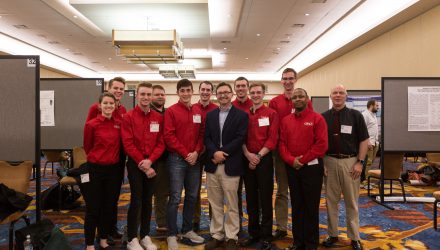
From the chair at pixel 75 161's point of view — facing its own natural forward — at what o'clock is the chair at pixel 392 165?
the chair at pixel 392 165 is roughly at 8 o'clock from the chair at pixel 75 161.

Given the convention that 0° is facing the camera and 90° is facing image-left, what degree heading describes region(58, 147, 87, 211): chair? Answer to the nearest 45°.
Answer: approximately 45°

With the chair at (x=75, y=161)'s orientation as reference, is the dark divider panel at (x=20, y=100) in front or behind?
in front

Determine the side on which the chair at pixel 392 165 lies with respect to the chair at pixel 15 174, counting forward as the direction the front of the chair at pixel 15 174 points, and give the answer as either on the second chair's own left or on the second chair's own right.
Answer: on the second chair's own left
